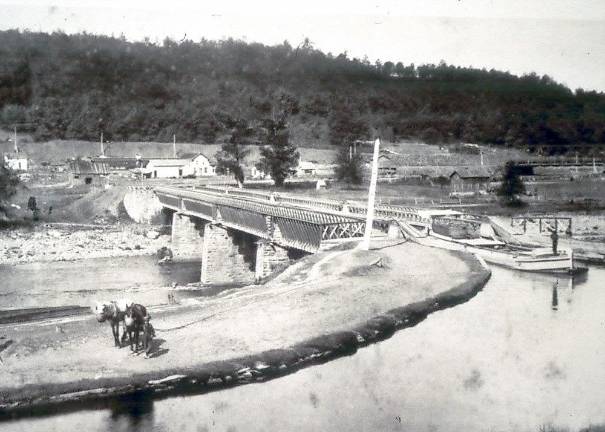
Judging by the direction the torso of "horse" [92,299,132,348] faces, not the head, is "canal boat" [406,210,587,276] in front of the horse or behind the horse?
behind

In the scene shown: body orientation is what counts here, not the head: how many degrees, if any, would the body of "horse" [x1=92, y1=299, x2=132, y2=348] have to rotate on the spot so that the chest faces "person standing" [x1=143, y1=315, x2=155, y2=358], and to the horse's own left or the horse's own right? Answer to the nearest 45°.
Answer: approximately 90° to the horse's own left

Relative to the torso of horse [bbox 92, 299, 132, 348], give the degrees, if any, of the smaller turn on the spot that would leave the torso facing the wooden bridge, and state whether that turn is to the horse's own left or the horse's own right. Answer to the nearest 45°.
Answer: approximately 180°

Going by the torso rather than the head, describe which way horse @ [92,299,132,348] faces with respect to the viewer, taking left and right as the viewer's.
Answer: facing the viewer and to the left of the viewer

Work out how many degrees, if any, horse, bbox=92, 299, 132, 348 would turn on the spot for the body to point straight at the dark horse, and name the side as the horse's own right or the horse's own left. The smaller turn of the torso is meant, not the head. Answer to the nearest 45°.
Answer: approximately 90° to the horse's own left
